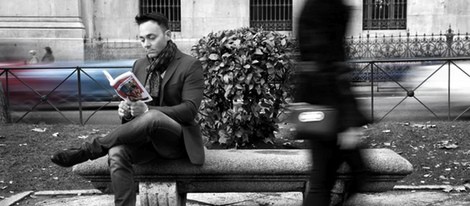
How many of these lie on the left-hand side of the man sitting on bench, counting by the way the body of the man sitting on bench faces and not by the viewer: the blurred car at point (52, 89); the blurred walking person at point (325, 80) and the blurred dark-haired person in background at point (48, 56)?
1

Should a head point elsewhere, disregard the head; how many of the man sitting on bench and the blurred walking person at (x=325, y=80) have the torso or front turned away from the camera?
0

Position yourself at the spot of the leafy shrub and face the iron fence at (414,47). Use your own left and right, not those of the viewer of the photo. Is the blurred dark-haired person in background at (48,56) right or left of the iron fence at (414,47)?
left

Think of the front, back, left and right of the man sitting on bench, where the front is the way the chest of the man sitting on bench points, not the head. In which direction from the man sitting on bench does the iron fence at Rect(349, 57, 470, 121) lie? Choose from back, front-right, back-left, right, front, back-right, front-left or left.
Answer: back

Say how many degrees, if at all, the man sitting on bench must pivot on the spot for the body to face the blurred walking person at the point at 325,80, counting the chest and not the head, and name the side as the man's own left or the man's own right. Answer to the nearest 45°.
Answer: approximately 90° to the man's own left

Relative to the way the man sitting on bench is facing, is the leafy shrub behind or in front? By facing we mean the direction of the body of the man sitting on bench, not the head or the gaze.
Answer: behind
